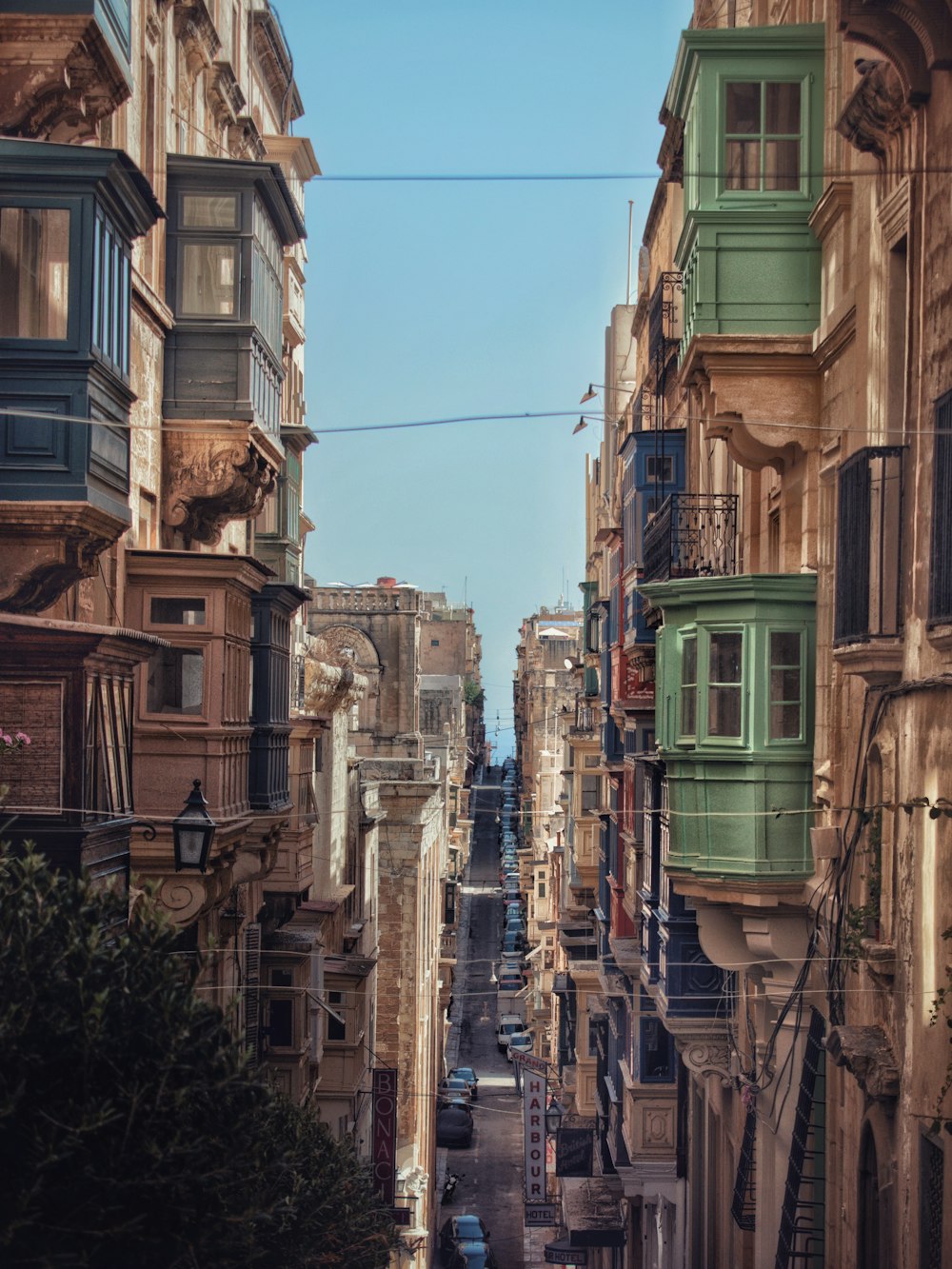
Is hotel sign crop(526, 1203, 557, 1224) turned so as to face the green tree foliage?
yes

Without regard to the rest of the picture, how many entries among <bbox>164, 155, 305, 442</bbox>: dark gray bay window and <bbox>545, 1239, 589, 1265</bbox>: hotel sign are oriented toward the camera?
1

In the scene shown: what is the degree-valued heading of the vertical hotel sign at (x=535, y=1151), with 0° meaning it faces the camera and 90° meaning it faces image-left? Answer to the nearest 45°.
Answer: approximately 0°

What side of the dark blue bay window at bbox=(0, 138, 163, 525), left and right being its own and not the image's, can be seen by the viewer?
right

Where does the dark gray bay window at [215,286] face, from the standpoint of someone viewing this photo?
facing to the right of the viewer

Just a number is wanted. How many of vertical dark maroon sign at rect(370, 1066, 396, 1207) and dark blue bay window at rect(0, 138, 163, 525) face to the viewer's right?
1
